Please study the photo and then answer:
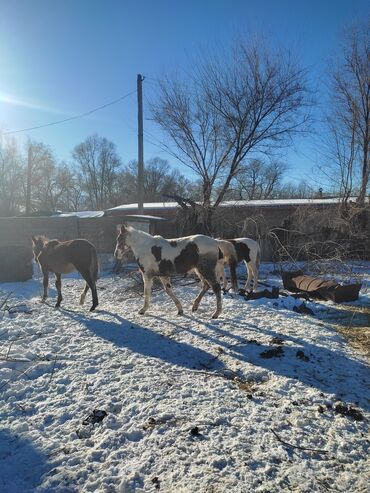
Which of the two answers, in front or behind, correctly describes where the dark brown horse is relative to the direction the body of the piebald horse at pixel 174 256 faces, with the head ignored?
in front

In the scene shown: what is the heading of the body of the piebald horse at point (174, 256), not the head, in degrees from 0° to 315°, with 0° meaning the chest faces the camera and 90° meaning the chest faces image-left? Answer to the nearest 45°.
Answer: approximately 90°
